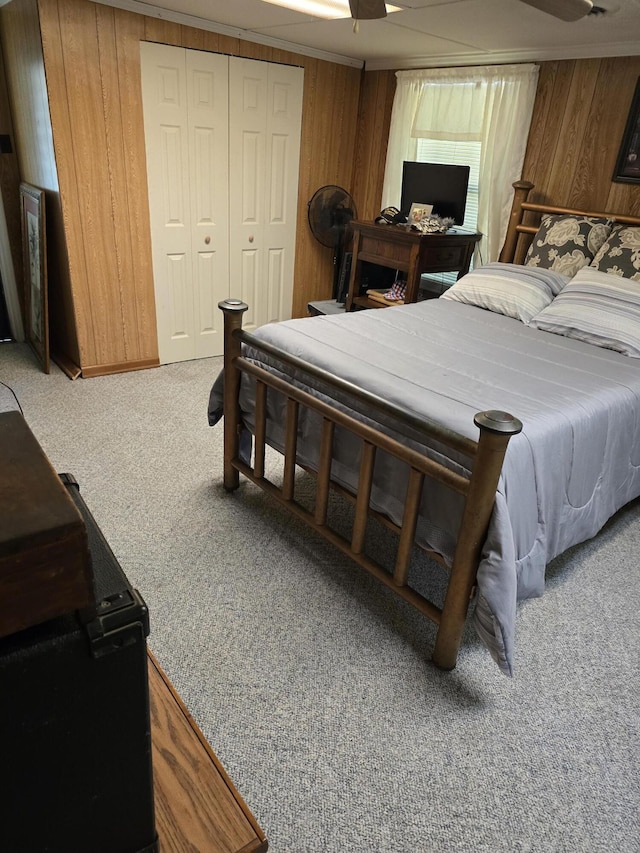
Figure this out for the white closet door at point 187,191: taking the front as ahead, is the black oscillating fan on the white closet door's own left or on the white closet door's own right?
on the white closet door's own left

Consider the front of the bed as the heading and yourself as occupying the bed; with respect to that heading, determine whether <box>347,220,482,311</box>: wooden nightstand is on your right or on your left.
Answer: on your right

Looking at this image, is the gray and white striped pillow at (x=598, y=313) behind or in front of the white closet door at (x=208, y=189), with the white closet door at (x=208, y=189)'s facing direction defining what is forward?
in front

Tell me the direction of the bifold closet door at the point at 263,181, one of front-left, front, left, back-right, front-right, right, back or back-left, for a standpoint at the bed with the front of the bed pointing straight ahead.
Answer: right

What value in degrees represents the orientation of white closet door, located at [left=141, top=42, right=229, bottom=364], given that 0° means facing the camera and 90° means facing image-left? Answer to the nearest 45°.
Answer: approximately 315°

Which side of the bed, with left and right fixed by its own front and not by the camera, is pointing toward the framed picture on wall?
back

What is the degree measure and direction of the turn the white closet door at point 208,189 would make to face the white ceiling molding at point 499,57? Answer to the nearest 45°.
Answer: approximately 45° to its left

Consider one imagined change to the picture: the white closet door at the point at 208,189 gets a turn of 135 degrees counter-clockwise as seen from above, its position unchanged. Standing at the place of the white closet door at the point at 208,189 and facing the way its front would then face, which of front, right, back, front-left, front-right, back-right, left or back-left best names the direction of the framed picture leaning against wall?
left
